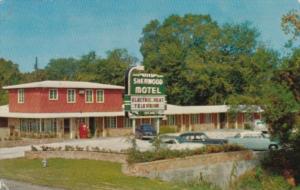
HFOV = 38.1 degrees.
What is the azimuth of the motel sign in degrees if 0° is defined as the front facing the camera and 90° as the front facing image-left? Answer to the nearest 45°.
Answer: approximately 0°

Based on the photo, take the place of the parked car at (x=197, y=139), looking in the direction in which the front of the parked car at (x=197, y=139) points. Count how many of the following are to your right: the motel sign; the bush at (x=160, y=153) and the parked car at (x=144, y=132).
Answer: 2

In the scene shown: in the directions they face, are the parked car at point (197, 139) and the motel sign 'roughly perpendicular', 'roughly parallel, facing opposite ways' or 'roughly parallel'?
roughly perpendicular

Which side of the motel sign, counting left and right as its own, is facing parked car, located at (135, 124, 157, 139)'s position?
back

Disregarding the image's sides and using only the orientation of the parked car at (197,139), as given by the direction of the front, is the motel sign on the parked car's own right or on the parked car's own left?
on the parked car's own right

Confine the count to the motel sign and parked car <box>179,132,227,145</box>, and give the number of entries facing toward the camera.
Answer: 1
